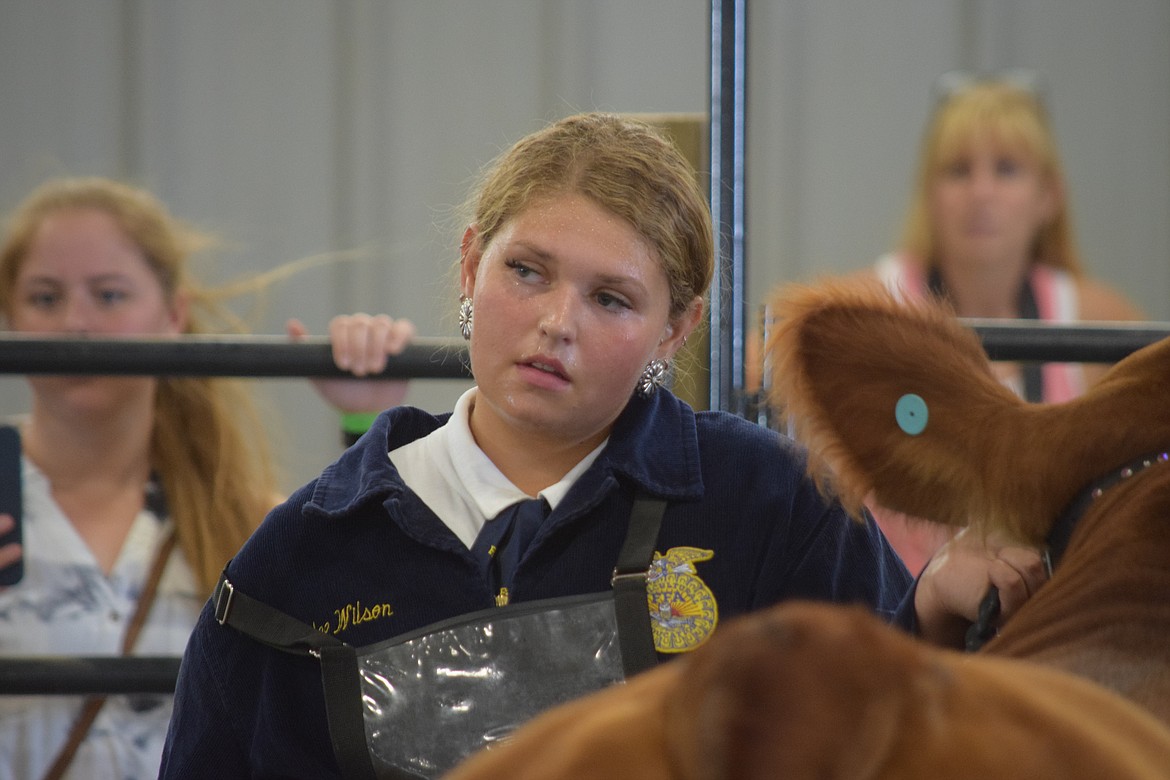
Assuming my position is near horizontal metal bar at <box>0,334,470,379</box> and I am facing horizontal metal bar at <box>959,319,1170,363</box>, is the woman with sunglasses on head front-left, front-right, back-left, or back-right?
front-left

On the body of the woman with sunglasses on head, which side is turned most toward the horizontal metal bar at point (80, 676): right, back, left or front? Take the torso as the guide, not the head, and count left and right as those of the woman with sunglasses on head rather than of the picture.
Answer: front

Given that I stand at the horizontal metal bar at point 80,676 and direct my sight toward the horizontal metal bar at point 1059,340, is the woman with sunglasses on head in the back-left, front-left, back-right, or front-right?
front-left

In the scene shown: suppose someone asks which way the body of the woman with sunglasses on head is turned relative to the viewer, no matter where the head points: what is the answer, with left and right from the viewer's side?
facing the viewer

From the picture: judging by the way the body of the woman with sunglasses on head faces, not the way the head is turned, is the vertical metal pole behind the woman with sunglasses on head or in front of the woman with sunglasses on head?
in front

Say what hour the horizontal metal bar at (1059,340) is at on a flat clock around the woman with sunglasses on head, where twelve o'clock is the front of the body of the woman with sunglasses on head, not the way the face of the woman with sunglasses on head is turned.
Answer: The horizontal metal bar is roughly at 12 o'clock from the woman with sunglasses on head.
